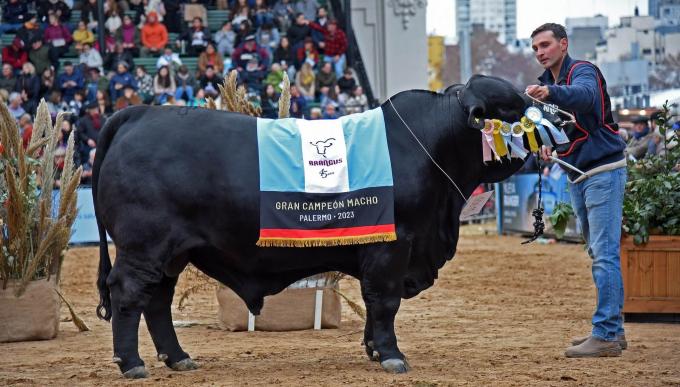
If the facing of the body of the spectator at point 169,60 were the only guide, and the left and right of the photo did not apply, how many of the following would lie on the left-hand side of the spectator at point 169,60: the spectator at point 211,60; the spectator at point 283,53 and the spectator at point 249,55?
3

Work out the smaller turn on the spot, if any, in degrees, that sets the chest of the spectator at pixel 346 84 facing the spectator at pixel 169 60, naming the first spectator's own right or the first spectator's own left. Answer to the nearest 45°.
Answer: approximately 90° to the first spectator's own right

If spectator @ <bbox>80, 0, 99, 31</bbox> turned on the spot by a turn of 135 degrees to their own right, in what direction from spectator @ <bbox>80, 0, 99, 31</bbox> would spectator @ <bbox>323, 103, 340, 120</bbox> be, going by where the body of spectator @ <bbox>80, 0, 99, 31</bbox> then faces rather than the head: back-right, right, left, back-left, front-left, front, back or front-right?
back

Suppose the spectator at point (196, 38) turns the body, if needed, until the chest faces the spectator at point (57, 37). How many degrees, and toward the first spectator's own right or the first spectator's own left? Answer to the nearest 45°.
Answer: approximately 90° to the first spectator's own right

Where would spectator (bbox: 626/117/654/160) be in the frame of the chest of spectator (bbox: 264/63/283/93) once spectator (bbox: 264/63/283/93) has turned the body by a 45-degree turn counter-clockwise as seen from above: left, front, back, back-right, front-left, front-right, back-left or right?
front

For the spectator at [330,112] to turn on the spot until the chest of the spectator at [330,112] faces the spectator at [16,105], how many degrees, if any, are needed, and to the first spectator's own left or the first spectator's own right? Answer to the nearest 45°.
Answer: approximately 90° to the first spectator's own right

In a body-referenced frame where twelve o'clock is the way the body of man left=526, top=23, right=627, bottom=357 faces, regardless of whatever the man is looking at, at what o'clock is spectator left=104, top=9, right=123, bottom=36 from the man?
The spectator is roughly at 2 o'clock from the man.

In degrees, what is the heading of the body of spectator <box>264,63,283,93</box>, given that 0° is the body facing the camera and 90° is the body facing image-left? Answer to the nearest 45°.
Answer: approximately 0°

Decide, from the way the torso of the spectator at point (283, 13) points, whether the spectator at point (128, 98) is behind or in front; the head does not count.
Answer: in front

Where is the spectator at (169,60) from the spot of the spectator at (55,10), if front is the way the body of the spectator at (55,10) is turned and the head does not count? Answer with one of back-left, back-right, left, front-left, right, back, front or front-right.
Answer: front-left

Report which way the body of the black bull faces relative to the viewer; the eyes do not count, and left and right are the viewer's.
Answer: facing to the right of the viewer
